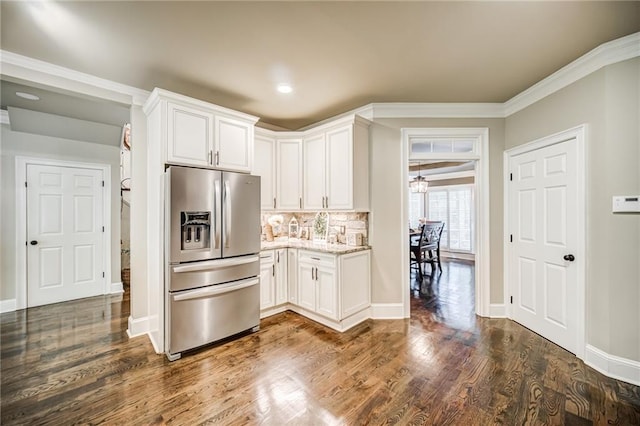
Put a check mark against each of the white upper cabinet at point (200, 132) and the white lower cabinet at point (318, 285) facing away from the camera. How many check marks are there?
0

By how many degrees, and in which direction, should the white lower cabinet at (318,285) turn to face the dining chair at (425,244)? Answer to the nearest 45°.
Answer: approximately 180°

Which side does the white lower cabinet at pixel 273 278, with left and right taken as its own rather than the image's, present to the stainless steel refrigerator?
right

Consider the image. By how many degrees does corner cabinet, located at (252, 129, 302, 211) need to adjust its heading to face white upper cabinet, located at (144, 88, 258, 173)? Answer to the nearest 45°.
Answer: approximately 90° to its right

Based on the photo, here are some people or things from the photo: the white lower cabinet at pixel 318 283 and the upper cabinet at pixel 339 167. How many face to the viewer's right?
0

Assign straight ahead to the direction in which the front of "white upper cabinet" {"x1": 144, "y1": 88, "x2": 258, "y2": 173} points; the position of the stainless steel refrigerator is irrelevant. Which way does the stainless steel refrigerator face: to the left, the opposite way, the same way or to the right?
the same way

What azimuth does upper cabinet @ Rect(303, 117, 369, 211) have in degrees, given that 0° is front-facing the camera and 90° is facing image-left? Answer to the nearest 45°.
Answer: approximately 45°

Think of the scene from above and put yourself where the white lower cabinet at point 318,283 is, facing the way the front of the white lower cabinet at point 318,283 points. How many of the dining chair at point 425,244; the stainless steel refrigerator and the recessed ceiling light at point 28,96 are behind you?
1

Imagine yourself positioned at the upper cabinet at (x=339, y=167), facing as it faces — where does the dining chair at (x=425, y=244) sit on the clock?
The dining chair is roughly at 6 o'clock from the upper cabinet.
